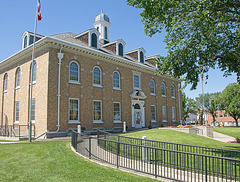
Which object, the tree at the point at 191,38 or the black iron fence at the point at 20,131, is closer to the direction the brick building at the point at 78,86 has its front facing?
the tree

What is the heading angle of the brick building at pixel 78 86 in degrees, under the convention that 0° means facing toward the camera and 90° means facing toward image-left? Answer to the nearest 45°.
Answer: approximately 315°

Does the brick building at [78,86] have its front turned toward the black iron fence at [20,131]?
no

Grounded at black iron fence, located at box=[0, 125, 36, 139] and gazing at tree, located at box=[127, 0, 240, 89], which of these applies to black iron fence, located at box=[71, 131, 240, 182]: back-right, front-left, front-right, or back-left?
front-right

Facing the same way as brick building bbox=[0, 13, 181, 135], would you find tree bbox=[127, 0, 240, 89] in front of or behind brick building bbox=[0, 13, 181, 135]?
in front

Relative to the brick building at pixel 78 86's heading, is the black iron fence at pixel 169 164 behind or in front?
in front
